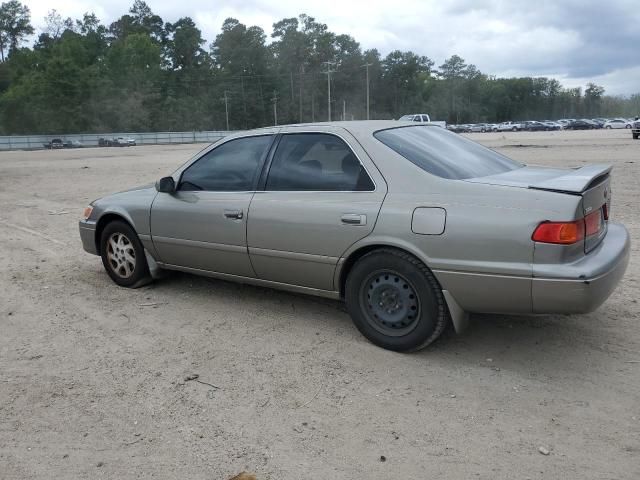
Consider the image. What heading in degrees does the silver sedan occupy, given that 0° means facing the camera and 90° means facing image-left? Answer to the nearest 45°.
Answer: approximately 135°
